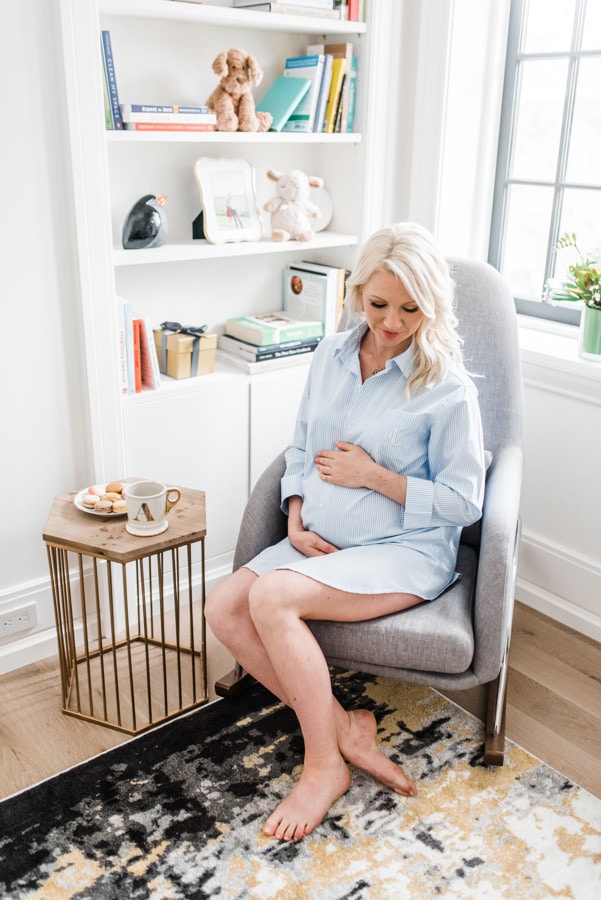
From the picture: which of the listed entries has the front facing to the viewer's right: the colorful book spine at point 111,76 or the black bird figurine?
the black bird figurine

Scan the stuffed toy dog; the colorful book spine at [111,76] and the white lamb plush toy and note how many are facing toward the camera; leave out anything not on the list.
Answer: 3

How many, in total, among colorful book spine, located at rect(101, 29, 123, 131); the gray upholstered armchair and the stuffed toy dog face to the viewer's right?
0

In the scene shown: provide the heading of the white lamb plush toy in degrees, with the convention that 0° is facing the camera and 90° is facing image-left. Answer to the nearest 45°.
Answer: approximately 0°

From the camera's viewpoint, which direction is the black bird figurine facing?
to the viewer's right

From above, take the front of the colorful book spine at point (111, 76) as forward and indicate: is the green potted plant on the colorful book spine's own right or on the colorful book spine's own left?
on the colorful book spine's own left

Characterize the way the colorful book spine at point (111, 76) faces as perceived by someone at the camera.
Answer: facing the viewer

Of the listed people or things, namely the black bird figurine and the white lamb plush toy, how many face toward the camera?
1

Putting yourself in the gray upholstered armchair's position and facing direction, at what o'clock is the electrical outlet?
The electrical outlet is roughly at 2 o'clock from the gray upholstered armchair.

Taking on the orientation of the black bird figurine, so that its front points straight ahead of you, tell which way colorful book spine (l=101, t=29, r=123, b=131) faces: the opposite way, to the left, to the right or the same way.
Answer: to the right
